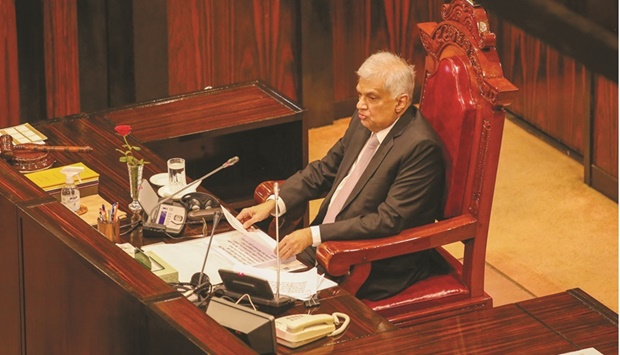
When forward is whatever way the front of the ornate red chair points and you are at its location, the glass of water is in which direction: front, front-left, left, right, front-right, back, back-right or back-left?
front-right

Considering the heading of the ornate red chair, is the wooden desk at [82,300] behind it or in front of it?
in front

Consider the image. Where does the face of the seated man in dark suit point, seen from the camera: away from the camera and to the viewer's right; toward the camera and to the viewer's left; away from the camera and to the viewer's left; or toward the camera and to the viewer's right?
toward the camera and to the viewer's left

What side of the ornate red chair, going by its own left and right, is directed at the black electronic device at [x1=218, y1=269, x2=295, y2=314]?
front
